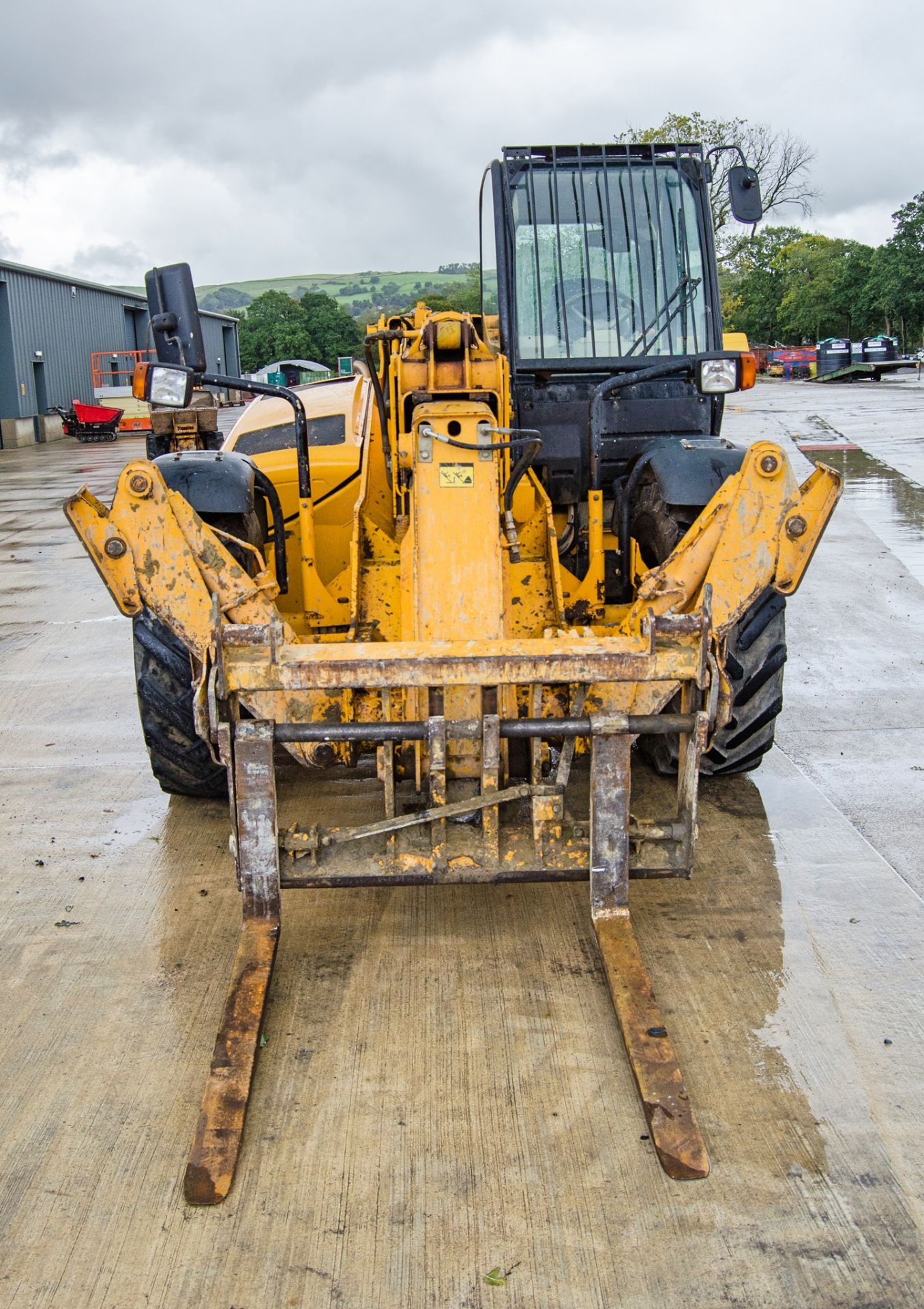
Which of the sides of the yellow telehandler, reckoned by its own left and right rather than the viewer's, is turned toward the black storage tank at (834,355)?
back

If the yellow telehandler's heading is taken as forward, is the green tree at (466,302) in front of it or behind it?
behind

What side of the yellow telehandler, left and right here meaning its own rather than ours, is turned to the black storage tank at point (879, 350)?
back

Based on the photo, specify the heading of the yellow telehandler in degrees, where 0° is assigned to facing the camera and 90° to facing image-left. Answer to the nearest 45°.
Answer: approximately 0°

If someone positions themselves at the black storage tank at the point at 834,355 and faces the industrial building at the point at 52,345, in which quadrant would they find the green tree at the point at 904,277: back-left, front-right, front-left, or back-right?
back-right

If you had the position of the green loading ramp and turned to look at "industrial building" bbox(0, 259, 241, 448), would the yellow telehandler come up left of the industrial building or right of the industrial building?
left

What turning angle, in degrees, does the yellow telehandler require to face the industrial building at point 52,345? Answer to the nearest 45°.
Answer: approximately 180°

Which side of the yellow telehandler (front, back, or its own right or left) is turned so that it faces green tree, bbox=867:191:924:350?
back

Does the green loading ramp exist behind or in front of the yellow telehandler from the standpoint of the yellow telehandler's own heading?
behind
